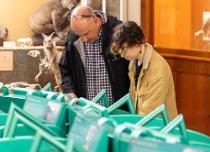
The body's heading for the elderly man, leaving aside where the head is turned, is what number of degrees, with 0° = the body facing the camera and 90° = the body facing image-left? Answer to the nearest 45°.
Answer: approximately 0°

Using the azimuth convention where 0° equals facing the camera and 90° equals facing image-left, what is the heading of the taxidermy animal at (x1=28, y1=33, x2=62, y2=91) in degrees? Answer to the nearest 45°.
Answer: approximately 0°

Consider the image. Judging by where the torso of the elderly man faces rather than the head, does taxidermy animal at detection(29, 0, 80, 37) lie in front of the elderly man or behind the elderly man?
behind

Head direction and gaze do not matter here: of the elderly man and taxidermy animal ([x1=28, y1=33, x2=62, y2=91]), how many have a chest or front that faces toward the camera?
2

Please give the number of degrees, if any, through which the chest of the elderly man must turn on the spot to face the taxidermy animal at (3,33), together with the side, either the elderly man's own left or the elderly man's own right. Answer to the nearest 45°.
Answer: approximately 135° to the elderly man's own right
